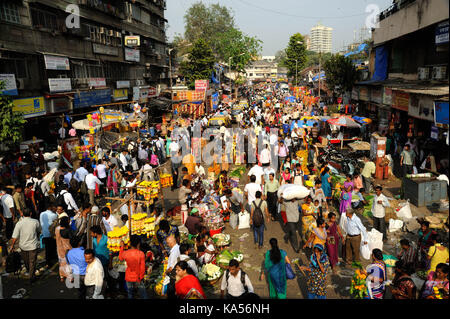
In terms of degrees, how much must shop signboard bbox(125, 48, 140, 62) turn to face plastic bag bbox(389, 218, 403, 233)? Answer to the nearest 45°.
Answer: approximately 45° to its right

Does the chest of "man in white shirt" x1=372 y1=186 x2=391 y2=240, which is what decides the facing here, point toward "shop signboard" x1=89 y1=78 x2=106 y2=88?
no

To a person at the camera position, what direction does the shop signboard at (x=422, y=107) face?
facing the viewer and to the left of the viewer

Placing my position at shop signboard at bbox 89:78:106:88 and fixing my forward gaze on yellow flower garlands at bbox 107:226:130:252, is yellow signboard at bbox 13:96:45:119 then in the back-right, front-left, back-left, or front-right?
front-right

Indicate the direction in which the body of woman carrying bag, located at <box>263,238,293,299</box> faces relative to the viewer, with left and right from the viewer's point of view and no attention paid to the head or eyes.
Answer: facing away from the viewer

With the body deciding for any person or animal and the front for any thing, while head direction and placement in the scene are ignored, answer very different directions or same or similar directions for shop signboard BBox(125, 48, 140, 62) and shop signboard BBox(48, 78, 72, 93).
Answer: same or similar directions

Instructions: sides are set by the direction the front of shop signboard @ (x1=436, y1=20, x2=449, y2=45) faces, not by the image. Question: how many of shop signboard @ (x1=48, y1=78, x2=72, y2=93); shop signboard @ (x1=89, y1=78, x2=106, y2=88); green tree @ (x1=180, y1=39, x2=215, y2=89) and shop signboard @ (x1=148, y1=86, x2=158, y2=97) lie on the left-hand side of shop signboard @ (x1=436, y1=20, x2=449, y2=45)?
0

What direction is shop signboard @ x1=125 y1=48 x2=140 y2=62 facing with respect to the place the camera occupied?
facing the viewer and to the right of the viewer

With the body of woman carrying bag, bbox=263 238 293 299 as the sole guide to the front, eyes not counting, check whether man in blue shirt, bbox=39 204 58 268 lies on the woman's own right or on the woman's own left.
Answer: on the woman's own left

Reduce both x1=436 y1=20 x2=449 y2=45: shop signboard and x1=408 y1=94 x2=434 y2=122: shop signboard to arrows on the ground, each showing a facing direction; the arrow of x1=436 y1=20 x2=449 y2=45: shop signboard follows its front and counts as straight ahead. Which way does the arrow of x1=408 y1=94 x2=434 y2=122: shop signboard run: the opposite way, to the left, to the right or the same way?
the same way

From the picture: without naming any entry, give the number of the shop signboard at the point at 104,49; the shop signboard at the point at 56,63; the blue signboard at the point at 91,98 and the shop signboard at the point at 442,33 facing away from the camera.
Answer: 0

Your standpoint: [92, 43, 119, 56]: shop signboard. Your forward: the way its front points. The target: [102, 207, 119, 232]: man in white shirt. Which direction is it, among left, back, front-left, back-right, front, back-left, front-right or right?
front-right

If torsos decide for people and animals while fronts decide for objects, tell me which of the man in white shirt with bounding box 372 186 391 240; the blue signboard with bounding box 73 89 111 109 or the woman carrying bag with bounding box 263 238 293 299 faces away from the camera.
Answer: the woman carrying bag

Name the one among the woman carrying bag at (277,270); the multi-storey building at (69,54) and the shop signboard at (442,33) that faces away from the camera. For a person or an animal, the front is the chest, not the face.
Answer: the woman carrying bag

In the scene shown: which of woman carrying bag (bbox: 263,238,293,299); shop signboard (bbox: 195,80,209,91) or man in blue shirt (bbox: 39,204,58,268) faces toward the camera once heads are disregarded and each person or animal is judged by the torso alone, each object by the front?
the shop signboard
